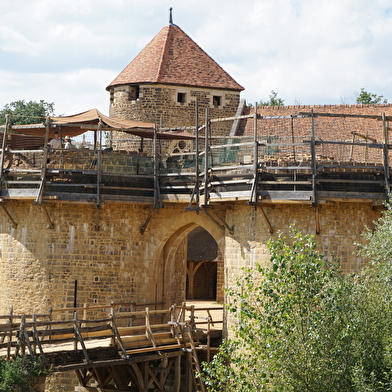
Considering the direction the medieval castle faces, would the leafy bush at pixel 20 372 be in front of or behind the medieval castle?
in front

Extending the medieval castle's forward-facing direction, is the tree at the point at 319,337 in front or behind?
in front

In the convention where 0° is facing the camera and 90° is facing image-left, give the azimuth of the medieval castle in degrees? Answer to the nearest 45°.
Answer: approximately 0°
